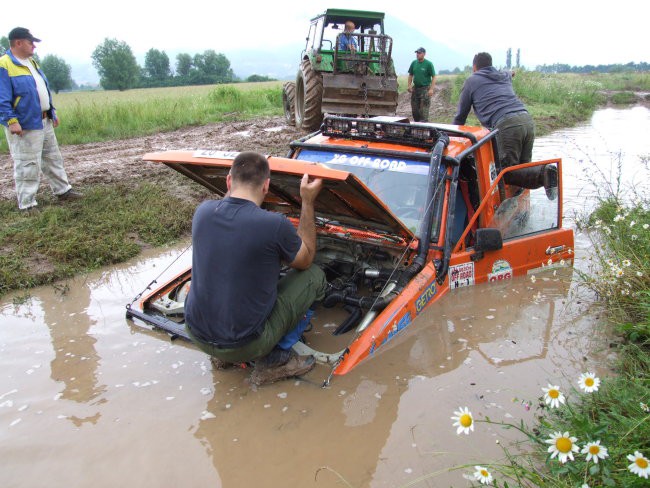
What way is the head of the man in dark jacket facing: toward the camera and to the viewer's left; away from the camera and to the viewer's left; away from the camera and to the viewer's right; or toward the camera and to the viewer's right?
away from the camera and to the viewer's left

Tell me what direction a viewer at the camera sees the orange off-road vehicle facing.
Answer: facing the viewer and to the left of the viewer

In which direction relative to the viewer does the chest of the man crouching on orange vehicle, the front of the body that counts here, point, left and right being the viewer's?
facing away from the viewer and to the right of the viewer

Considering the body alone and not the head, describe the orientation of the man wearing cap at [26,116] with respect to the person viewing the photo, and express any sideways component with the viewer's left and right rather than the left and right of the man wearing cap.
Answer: facing the viewer and to the right of the viewer

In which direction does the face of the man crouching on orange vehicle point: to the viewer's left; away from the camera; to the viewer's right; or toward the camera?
away from the camera

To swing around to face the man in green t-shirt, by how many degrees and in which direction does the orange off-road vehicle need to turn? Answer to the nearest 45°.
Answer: approximately 135° to its right

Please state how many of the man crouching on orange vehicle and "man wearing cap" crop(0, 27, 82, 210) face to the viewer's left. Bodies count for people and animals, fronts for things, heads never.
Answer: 0

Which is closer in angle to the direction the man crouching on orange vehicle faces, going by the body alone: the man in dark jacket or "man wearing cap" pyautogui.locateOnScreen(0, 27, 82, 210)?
the man in dark jacket

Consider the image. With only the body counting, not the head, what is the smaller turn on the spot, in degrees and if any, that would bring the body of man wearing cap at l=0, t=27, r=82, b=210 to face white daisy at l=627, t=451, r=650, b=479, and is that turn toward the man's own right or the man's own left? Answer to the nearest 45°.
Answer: approximately 45° to the man's own right

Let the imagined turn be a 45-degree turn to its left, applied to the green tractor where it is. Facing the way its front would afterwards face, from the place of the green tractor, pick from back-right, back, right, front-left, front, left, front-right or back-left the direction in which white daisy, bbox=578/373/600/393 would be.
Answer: left

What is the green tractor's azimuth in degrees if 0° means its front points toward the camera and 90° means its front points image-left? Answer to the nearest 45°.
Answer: approximately 135°

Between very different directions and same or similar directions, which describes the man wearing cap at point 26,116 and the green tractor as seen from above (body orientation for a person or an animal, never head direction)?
very different directions

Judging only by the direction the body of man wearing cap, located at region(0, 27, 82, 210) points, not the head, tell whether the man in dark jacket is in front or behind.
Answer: in front

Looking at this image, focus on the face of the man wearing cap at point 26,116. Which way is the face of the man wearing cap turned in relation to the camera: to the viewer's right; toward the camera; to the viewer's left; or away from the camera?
to the viewer's right
